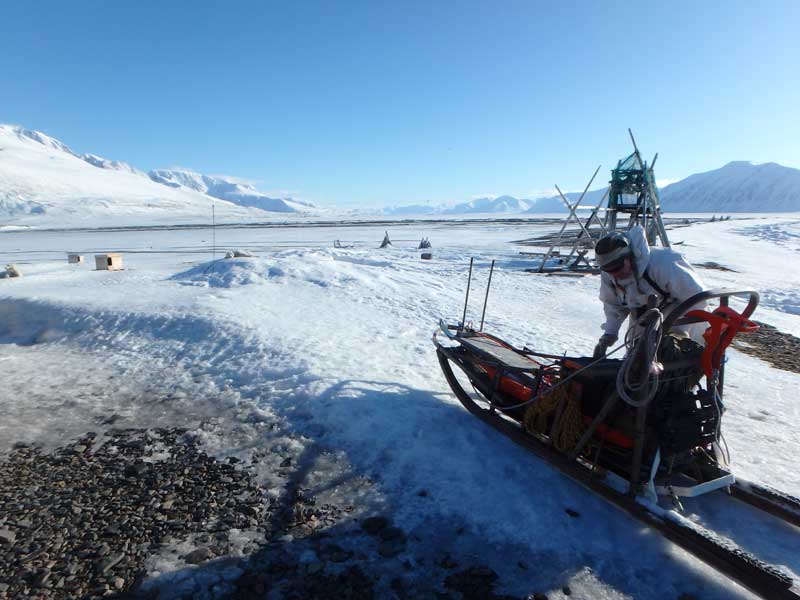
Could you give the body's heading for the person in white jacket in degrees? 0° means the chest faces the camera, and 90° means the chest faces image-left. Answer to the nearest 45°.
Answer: approximately 45°
